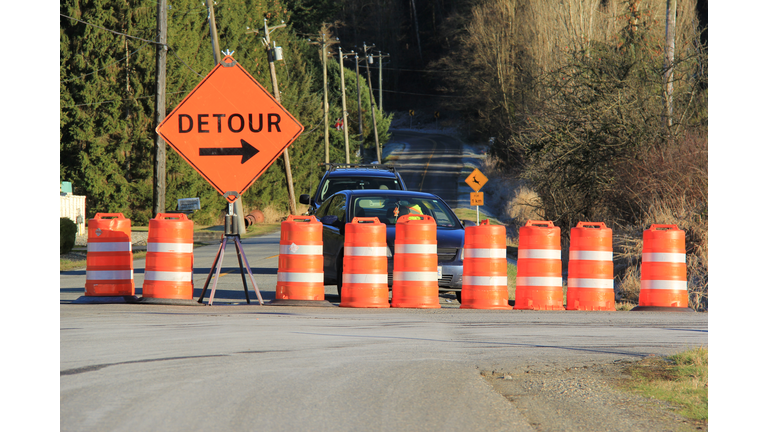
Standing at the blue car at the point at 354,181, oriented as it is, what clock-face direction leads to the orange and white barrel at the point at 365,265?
The orange and white barrel is roughly at 12 o'clock from the blue car.

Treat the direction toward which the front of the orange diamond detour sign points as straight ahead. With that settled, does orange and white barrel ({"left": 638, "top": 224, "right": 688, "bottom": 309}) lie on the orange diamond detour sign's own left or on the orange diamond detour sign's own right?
on the orange diamond detour sign's own left

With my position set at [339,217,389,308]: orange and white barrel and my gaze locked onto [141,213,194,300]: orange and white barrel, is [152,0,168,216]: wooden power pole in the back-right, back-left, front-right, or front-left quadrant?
front-right

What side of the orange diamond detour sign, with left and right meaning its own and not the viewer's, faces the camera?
front

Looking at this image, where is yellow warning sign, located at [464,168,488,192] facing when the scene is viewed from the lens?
facing the viewer

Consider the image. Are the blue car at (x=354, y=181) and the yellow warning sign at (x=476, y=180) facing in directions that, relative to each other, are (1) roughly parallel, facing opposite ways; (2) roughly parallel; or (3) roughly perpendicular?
roughly parallel

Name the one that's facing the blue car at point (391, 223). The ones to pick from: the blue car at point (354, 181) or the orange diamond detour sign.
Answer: the blue car at point (354, 181)

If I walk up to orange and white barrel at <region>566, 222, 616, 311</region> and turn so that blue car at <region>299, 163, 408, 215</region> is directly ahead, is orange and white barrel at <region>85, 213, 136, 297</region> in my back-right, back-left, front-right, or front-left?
front-left

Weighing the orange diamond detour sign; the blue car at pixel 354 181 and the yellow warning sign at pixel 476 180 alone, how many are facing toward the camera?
3

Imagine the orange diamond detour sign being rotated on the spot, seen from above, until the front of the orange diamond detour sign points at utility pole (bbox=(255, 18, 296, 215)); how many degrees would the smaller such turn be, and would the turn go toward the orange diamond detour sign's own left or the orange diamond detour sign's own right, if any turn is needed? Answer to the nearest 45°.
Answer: approximately 180°

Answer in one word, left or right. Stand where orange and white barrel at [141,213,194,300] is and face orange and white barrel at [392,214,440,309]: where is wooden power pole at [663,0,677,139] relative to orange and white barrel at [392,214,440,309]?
left

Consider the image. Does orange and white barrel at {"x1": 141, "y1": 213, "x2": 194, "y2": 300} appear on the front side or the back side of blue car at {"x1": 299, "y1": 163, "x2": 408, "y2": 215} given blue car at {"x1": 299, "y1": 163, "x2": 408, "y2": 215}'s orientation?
on the front side

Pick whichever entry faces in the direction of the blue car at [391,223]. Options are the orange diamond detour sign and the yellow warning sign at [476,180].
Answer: the yellow warning sign

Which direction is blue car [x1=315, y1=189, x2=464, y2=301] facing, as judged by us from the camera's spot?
facing the viewer and to the right of the viewer
